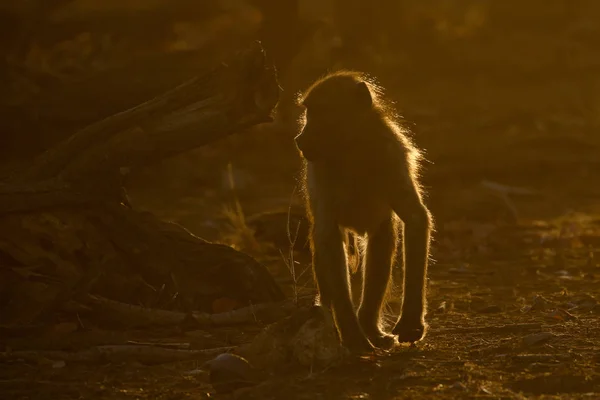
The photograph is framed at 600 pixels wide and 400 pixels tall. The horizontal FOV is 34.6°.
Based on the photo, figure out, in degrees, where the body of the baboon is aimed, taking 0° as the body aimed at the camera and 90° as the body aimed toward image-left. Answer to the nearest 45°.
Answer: approximately 45°

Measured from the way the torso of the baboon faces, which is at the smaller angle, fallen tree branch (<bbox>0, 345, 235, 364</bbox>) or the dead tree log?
the fallen tree branch

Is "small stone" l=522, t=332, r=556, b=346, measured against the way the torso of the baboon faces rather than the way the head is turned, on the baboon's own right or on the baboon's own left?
on the baboon's own left

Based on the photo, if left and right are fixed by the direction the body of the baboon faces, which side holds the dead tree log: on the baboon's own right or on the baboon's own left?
on the baboon's own right

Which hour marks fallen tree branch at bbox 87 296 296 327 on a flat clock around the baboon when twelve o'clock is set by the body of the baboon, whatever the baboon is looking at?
The fallen tree branch is roughly at 2 o'clock from the baboon.

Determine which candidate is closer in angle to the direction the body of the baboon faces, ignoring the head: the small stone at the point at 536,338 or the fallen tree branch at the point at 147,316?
the fallen tree branch

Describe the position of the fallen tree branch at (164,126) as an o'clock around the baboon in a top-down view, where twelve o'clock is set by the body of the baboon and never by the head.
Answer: The fallen tree branch is roughly at 3 o'clock from the baboon.
